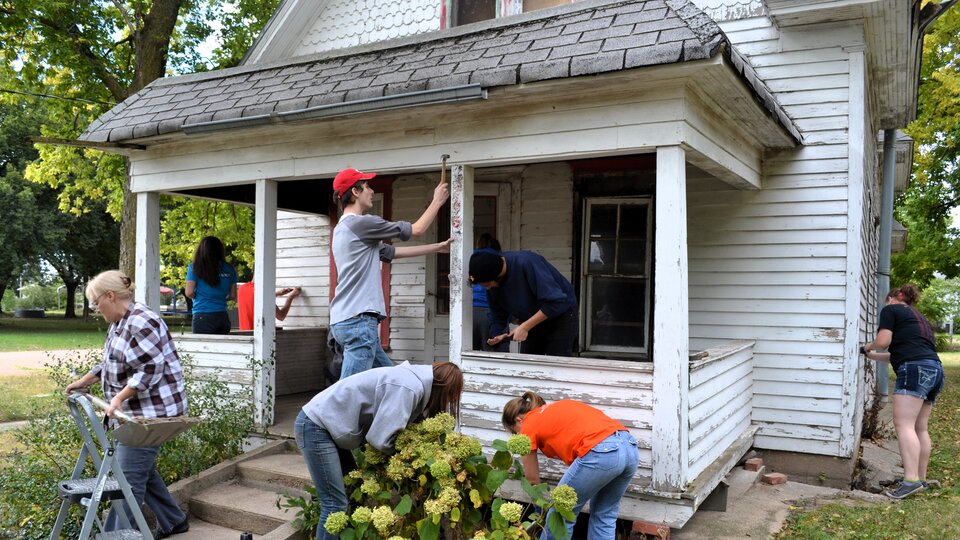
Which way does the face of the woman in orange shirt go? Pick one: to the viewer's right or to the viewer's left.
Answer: to the viewer's left

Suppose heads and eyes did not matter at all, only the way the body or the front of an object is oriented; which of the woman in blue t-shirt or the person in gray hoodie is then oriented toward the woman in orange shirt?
the person in gray hoodie

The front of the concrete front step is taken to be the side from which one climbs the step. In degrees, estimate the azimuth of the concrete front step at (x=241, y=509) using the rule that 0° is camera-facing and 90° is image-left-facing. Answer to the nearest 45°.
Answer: approximately 45°

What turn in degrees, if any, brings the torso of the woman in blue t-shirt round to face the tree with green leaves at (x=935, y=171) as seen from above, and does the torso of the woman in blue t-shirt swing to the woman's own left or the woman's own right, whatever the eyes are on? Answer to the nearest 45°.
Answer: approximately 90° to the woman's own right

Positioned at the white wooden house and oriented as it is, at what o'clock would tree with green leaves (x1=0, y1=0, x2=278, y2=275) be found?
The tree with green leaves is roughly at 3 o'clock from the white wooden house.

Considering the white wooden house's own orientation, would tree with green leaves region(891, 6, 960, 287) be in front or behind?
behind

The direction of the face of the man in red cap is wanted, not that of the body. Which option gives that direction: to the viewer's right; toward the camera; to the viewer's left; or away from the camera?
to the viewer's right

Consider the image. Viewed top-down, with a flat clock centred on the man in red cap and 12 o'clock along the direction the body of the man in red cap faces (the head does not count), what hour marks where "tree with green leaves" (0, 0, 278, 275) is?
The tree with green leaves is roughly at 8 o'clock from the man in red cap.

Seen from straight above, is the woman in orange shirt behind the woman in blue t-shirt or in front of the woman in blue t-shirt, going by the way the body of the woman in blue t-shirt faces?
behind

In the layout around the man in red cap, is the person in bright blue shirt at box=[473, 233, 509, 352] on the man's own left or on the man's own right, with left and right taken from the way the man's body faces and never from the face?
on the man's own left

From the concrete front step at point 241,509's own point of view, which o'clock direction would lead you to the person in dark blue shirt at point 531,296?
The person in dark blue shirt is roughly at 8 o'clock from the concrete front step.
